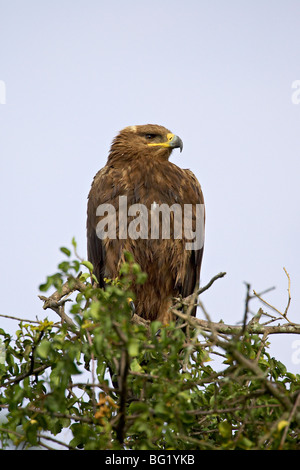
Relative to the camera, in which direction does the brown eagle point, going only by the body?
toward the camera
